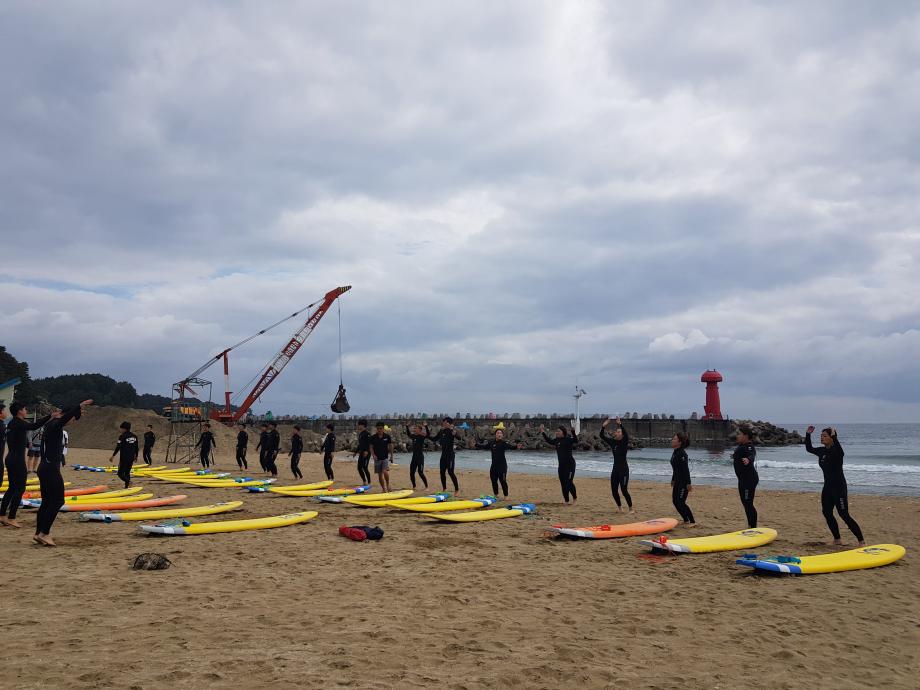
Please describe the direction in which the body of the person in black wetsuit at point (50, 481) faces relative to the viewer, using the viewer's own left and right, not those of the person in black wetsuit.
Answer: facing to the right of the viewer

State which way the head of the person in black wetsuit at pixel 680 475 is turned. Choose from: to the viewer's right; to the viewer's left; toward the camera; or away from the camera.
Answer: to the viewer's left

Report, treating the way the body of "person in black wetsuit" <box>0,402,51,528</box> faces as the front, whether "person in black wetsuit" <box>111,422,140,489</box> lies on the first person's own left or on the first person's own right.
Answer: on the first person's own left

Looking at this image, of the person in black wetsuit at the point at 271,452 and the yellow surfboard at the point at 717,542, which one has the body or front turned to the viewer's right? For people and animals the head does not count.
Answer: the yellow surfboard

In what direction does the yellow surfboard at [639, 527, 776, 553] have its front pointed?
to the viewer's right

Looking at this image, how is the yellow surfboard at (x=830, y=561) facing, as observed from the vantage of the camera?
facing to the right of the viewer

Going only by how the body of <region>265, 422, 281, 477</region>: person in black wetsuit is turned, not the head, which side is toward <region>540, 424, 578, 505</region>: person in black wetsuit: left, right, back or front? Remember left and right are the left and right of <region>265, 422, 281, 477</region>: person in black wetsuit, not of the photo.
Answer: left

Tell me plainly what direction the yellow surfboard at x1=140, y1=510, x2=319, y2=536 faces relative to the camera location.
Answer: facing to the right of the viewer

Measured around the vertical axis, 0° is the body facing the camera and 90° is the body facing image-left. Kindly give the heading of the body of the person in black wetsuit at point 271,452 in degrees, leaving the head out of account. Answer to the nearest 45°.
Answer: approximately 45°

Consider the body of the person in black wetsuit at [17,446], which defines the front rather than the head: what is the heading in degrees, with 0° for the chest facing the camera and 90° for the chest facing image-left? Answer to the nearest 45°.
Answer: approximately 270°

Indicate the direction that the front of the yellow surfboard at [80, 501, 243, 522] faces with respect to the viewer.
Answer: facing to the right of the viewer
